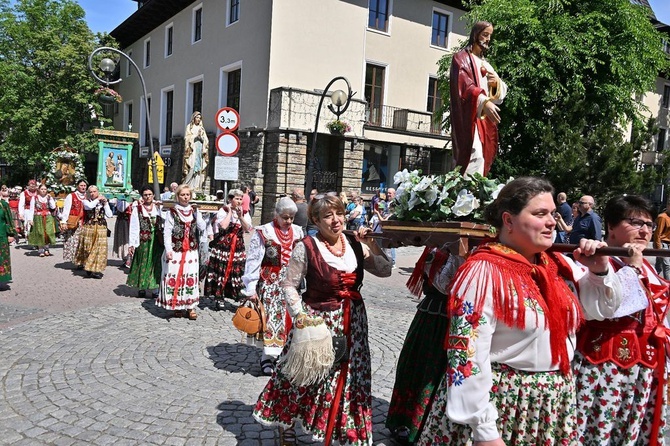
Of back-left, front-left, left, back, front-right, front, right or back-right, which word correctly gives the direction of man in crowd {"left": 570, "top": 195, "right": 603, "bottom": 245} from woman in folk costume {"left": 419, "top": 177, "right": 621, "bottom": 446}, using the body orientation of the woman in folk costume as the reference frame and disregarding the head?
back-left

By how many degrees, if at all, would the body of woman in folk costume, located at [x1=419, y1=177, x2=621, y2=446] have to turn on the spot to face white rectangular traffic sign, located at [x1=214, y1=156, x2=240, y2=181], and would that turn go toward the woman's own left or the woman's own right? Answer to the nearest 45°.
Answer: approximately 180°

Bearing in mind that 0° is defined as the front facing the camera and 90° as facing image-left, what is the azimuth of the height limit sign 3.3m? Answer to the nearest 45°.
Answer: approximately 0°

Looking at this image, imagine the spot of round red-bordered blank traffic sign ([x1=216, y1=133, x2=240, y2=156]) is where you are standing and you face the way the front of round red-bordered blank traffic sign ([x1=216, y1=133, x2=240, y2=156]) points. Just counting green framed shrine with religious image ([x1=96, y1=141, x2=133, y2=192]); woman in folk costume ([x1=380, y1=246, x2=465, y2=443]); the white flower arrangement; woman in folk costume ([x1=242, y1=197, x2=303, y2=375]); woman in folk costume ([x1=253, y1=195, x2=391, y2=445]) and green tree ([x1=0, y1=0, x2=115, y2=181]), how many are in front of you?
4
